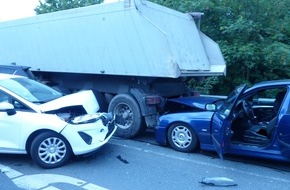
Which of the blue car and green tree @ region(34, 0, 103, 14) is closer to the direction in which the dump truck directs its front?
the green tree

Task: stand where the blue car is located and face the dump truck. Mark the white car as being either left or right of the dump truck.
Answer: left

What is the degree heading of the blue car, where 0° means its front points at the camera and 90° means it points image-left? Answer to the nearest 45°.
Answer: approximately 90°

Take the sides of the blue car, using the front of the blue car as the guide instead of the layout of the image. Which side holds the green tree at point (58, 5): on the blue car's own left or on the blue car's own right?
on the blue car's own right

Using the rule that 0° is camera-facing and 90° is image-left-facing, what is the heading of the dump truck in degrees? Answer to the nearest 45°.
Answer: approximately 135°

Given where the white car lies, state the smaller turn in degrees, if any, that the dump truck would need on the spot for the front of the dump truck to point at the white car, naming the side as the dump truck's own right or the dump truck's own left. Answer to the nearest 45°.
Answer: approximately 90° to the dump truck's own left

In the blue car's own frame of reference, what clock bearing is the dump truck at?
The dump truck is roughly at 1 o'clock from the blue car.

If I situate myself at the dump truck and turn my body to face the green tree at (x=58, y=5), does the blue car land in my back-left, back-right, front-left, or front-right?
back-right
